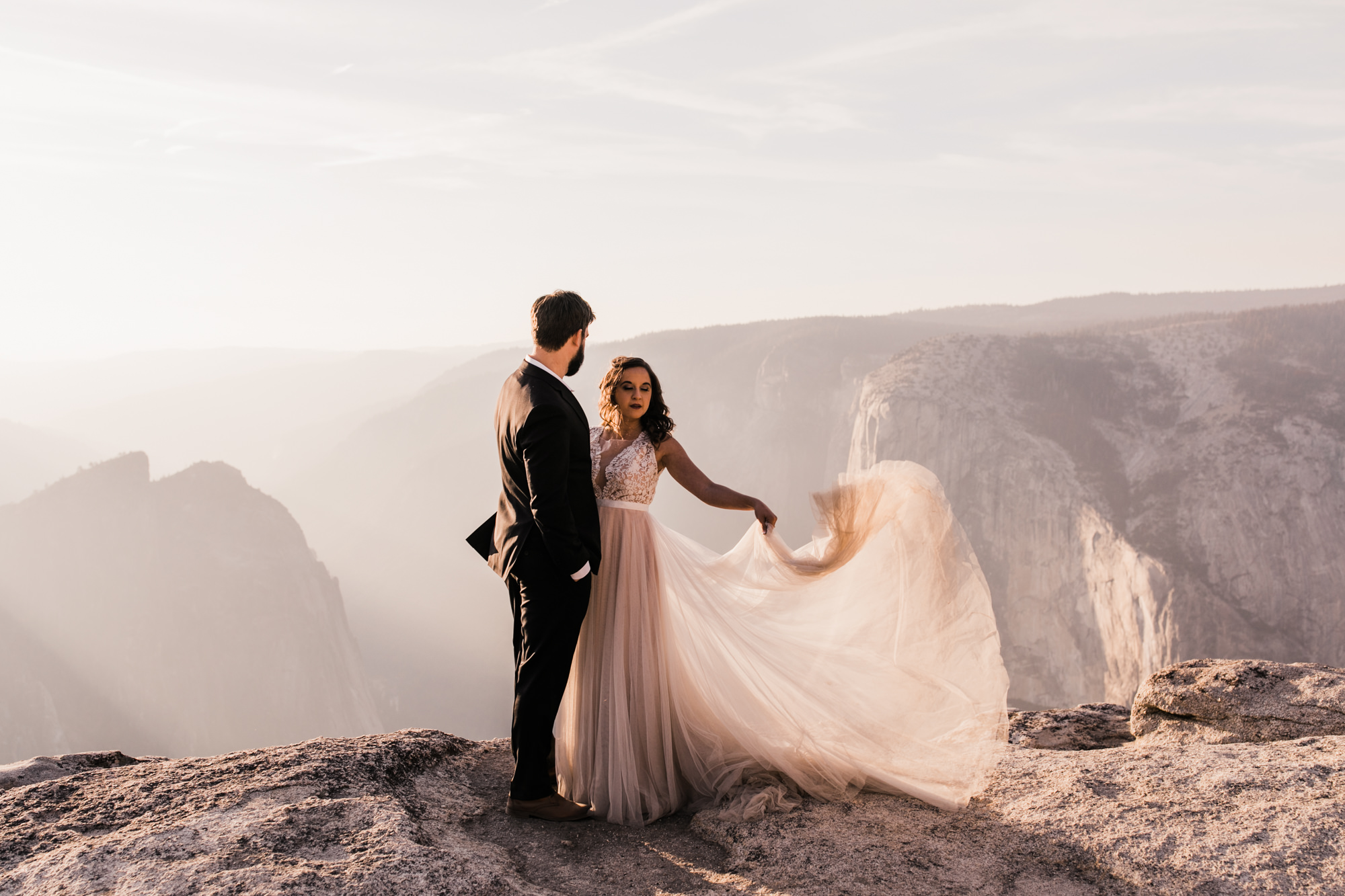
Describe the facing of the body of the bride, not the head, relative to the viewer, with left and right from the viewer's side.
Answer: facing the viewer and to the left of the viewer

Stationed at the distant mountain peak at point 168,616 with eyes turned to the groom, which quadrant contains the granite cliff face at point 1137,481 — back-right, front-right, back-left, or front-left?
front-left

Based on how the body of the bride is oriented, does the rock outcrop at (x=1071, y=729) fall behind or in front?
behind

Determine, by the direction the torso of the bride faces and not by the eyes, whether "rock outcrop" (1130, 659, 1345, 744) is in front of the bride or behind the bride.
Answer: behind

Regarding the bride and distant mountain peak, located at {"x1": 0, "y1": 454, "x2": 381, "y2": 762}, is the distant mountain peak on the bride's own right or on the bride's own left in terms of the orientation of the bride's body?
on the bride's own right

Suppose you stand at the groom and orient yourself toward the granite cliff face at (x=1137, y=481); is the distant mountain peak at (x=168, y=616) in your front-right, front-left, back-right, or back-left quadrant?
front-left
